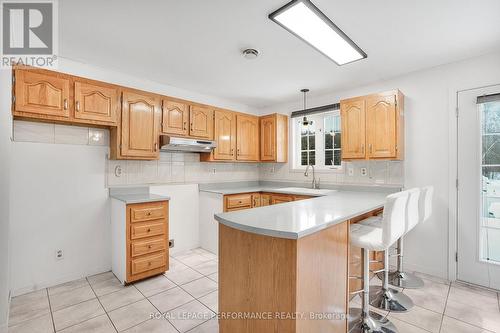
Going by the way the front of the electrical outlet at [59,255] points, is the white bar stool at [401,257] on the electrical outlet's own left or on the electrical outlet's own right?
on the electrical outlet's own left

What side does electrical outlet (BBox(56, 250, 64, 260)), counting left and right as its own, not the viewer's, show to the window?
left

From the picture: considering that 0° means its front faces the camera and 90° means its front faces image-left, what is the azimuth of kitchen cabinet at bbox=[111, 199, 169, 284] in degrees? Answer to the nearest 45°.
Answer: approximately 315°

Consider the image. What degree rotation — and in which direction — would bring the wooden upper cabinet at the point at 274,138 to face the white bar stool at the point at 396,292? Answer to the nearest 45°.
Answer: approximately 90° to its left

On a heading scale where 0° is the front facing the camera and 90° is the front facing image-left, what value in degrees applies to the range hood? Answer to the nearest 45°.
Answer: approximately 315°

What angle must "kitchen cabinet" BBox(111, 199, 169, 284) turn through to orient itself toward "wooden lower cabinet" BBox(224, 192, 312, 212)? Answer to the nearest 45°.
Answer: approximately 45° to its left
